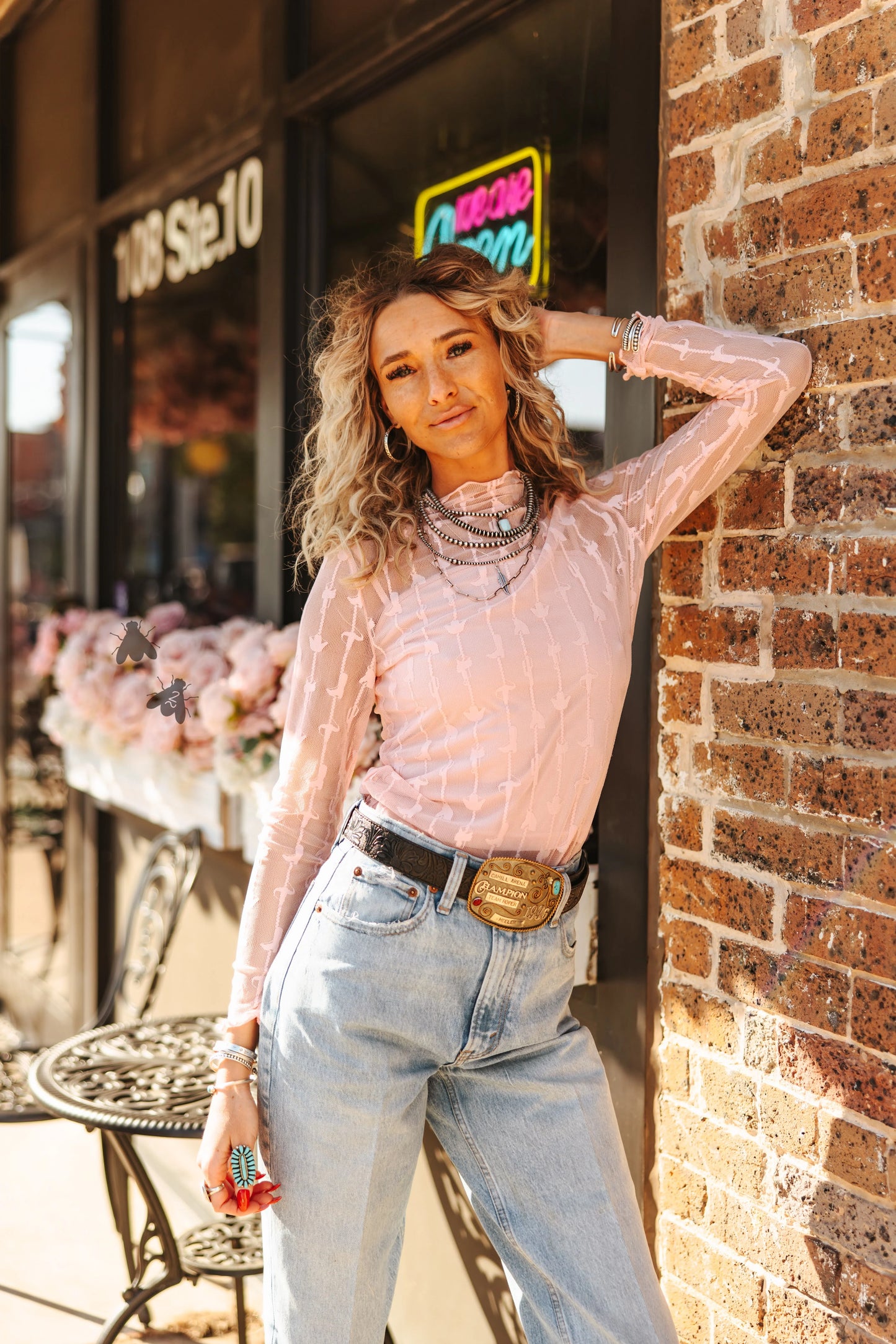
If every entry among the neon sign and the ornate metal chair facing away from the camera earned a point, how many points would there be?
0

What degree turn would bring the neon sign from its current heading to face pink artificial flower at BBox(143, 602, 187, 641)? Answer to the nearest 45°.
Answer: approximately 90° to its right

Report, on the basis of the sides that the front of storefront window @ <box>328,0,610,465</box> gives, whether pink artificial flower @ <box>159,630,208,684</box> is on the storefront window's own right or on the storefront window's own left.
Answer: on the storefront window's own right

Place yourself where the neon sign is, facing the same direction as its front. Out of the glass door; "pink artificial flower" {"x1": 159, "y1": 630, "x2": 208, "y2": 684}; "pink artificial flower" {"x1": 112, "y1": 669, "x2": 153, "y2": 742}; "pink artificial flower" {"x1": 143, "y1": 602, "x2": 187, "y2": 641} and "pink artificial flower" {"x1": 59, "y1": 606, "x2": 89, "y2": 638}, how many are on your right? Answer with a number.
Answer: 5
